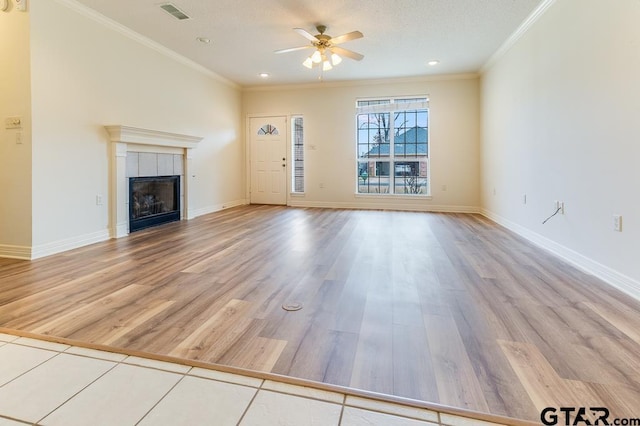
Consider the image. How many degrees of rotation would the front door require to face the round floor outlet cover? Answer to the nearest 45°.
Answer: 0° — it already faces it

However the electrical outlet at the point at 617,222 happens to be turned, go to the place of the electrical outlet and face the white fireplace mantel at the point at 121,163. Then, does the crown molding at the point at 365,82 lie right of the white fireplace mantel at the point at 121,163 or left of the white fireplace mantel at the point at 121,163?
right

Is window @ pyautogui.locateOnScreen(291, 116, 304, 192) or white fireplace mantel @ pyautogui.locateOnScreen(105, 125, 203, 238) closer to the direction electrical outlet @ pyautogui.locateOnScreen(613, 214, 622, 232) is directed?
the white fireplace mantel

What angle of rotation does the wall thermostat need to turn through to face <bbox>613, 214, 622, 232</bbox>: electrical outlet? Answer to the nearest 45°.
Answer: approximately 45° to its left

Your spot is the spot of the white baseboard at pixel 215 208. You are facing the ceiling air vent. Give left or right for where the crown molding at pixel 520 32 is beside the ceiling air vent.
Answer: left

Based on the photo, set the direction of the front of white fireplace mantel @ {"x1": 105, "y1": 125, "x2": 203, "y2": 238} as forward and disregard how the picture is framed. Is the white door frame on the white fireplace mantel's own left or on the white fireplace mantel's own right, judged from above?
on the white fireplace mantel's own left
